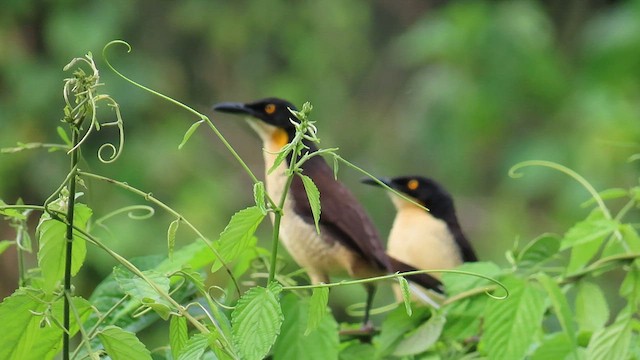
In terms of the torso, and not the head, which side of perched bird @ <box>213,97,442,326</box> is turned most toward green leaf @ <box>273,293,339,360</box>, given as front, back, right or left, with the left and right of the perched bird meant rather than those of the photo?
left

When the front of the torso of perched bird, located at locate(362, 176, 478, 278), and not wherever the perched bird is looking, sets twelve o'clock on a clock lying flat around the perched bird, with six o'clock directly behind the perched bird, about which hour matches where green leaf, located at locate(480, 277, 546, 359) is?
The green leaf is roughly at 9 o'clock from the perched bird.

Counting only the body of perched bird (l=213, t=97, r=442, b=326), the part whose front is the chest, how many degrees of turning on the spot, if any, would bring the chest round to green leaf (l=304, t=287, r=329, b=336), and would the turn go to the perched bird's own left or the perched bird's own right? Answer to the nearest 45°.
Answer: approximately 90° to the perched bird's own left

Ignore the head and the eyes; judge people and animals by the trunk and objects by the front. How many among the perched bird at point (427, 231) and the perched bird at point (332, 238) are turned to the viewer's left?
2

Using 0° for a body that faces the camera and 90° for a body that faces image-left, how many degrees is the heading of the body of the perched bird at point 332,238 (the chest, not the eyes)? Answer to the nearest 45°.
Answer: approximately 90°

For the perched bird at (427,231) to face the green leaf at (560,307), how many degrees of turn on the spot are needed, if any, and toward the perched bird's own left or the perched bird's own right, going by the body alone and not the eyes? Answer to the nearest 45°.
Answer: approximately 90° to the perched bird's own left

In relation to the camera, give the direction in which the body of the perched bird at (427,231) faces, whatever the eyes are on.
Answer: to the viewer's left
